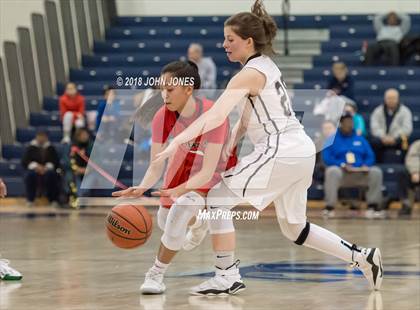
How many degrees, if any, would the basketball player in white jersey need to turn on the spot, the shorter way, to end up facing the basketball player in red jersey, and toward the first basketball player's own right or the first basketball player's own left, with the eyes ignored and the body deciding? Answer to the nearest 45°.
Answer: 0° — they already face them

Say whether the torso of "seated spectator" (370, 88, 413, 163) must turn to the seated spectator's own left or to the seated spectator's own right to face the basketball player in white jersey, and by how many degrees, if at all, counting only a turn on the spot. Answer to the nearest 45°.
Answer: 0° — they already face them

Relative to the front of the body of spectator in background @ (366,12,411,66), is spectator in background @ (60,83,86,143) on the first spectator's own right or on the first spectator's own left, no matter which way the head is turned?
on the first spectator's own right

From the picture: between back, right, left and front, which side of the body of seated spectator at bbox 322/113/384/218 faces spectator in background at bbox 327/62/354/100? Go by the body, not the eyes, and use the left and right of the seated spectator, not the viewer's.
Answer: back

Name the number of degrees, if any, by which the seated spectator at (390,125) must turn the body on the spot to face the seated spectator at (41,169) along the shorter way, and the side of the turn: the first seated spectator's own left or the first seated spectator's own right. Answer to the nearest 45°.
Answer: approximately 90° to the first seated spectator's own right

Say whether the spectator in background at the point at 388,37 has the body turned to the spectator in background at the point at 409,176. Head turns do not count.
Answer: yes

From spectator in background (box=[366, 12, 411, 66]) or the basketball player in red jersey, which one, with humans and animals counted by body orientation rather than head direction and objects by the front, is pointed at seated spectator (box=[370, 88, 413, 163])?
the spectator in background

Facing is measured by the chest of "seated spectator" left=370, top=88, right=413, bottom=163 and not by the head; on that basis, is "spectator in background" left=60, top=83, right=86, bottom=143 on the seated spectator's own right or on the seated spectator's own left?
on the seated spectator's own right

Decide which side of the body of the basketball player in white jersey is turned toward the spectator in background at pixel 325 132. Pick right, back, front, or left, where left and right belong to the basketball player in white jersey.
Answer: right

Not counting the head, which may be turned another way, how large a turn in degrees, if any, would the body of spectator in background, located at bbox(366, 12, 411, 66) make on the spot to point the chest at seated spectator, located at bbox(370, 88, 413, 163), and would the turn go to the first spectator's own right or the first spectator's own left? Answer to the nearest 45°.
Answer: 0° — they already face them
